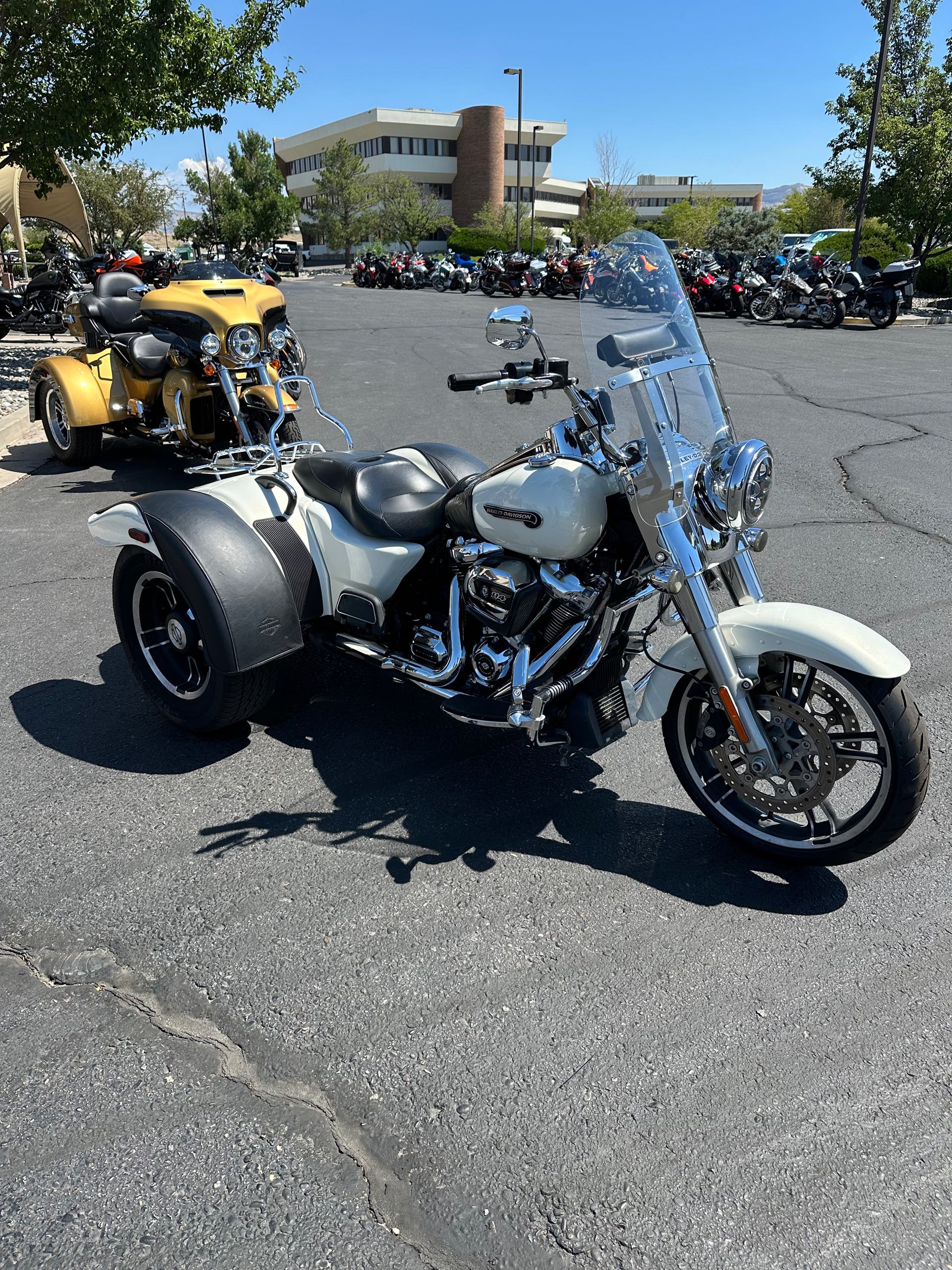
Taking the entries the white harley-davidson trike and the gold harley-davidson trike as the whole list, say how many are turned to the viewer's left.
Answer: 0

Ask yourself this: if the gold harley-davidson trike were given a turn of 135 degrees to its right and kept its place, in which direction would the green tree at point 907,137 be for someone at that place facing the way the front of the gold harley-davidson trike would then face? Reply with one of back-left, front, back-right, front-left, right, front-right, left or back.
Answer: back-right

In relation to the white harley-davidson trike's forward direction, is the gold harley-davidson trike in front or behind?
behind

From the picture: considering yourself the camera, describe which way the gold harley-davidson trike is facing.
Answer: facing the viewer and to the right of the viewer

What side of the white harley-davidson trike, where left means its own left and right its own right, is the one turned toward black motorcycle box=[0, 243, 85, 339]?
back

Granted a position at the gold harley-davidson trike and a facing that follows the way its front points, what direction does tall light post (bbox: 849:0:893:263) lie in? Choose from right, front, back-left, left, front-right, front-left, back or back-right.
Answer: left

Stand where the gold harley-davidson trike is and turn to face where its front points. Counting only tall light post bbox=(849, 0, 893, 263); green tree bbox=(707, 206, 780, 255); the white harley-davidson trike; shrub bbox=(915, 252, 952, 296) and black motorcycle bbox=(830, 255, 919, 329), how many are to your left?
4

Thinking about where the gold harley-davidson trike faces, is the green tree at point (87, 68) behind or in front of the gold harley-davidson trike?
behind

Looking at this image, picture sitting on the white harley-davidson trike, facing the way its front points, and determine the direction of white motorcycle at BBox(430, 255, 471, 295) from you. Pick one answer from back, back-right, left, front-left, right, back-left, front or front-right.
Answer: back-left

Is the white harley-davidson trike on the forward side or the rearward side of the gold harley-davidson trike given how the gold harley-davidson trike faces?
on the forward side
